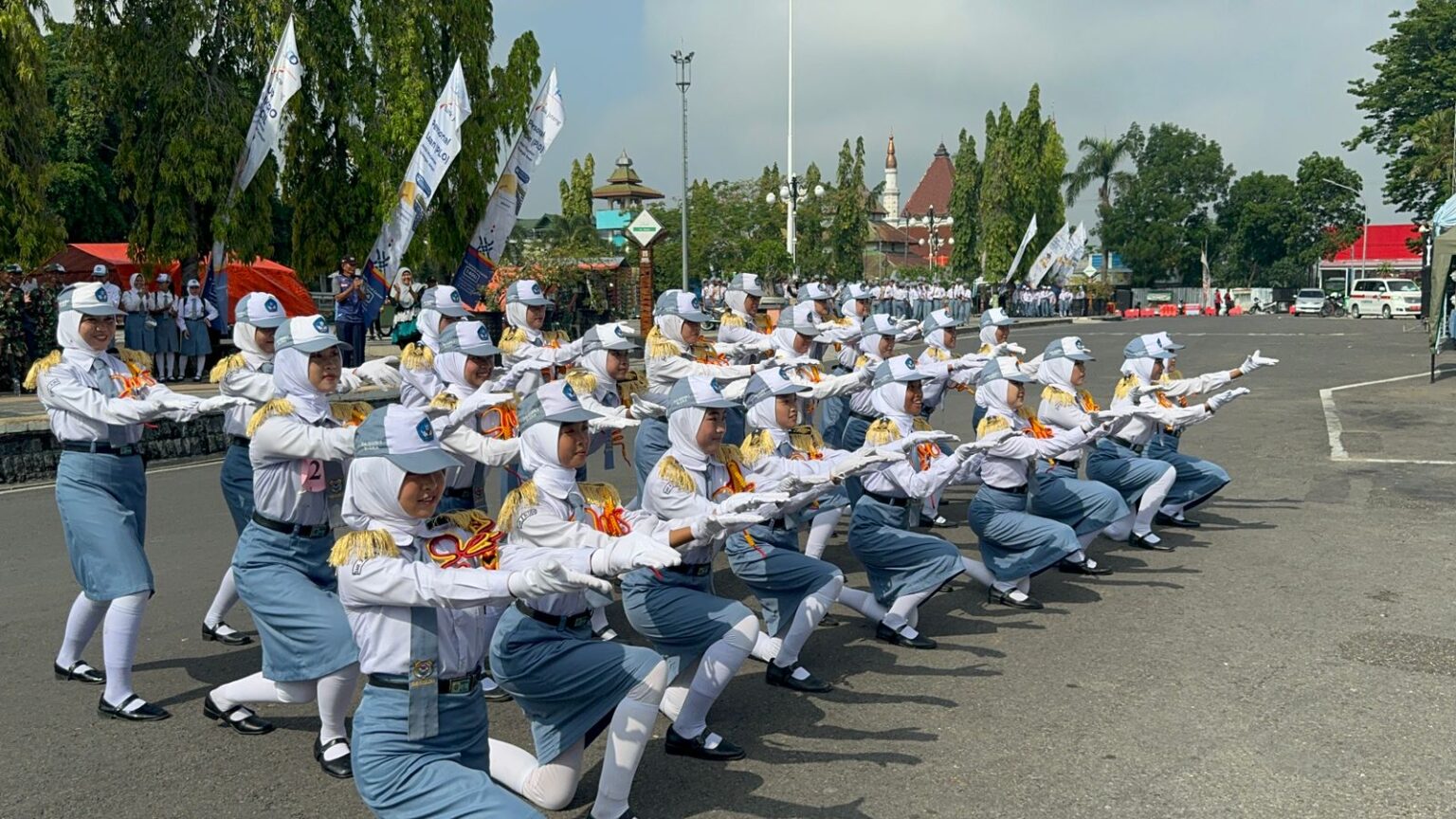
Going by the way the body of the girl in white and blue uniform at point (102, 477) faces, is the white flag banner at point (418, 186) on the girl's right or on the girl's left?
on the girl's left

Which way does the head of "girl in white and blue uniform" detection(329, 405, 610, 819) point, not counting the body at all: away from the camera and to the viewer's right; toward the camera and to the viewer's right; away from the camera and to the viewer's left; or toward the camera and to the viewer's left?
toward the camera and to the viewer's right

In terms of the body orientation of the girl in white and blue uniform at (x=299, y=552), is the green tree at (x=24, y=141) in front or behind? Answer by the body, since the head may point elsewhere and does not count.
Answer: behind

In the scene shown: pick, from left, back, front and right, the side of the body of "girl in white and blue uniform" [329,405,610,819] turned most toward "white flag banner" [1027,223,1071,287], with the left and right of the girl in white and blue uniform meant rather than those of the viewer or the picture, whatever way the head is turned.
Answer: left

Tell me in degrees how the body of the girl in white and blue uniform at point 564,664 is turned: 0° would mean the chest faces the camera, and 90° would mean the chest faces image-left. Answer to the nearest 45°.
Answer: approximately 315°

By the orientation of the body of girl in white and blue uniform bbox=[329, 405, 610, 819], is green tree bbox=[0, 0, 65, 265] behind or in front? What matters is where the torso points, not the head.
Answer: behind

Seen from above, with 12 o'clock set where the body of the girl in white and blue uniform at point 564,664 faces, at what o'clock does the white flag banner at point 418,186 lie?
The white flag banner is roughly at 7 o'clock from the girl in white and blue uniform.

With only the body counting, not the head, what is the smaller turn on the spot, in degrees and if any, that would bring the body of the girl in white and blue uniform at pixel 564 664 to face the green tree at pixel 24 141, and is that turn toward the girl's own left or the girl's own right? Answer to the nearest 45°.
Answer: approximately 180°

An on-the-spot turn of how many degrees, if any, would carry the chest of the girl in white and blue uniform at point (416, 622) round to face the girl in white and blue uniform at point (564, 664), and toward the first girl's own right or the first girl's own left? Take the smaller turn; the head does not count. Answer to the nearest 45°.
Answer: approximately 90° to the first girl's own left
